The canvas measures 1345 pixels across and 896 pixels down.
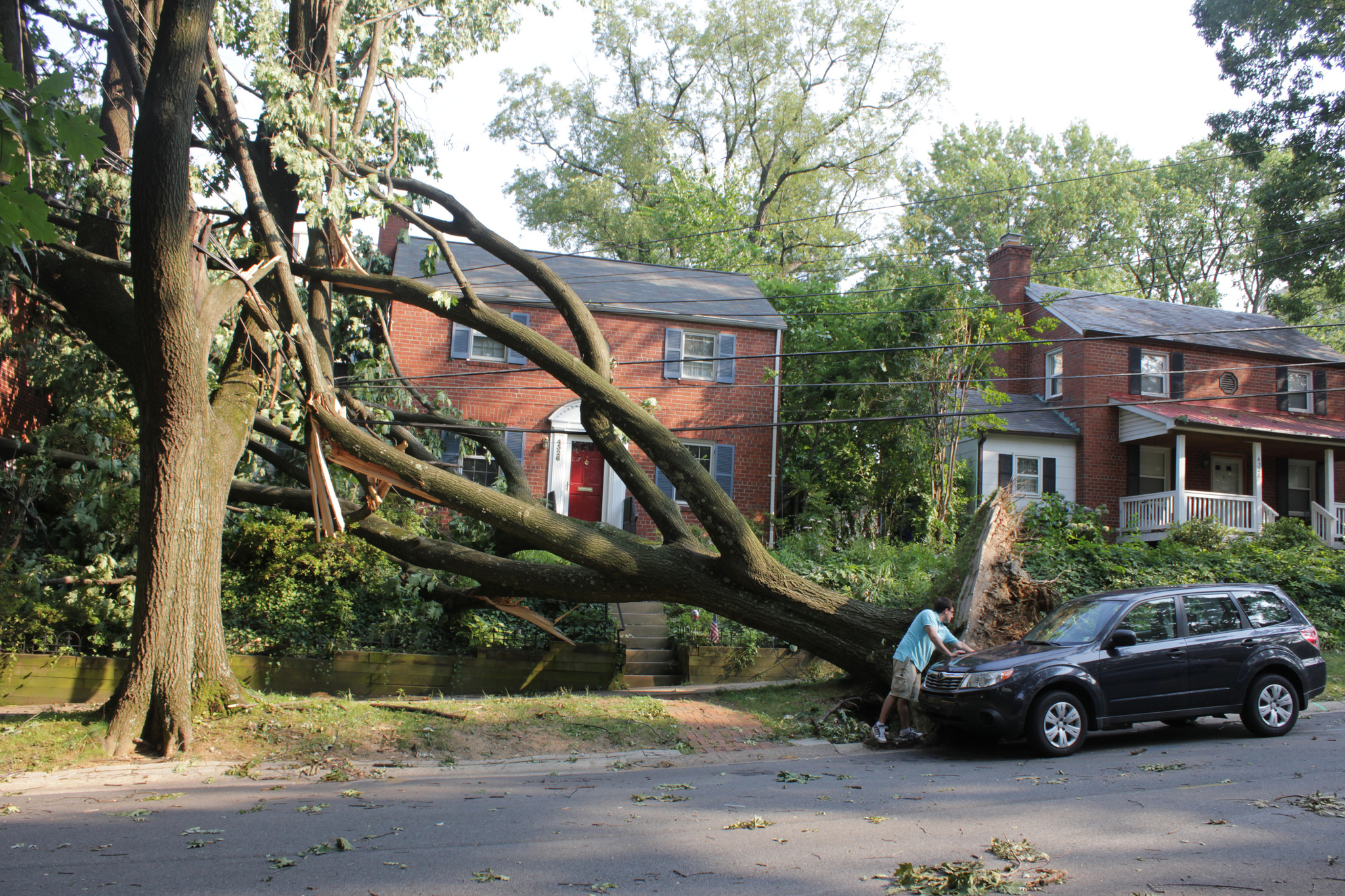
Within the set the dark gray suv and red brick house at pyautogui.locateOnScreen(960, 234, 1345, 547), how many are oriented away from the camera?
0

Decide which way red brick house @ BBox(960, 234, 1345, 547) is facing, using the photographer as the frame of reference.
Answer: facing the viewer and to the right of the viewer

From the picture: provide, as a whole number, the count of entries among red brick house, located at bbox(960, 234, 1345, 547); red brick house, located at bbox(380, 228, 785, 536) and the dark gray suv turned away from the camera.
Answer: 0

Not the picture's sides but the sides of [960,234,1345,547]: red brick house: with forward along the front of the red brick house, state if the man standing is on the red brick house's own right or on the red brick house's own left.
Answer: on the red brick house's own right

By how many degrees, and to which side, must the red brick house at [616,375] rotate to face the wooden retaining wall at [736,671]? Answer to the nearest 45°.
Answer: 0° — it already faces it

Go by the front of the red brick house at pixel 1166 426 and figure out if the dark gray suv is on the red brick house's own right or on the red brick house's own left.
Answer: on the red brick house's own right

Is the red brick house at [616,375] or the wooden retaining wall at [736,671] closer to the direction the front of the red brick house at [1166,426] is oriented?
the wooden retaining wall

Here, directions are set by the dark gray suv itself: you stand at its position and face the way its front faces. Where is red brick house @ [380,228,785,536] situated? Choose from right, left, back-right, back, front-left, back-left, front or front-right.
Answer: right

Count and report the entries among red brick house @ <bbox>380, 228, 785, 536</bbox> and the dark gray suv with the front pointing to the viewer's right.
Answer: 0

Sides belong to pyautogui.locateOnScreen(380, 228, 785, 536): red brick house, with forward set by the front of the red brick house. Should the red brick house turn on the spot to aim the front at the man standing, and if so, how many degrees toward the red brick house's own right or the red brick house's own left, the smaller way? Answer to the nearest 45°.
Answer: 0° — it already faces them

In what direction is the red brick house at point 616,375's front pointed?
toward the camera

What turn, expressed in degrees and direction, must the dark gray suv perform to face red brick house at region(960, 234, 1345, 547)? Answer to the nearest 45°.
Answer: approximately 135° to its right

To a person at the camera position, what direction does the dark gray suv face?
facing the viewer and to the left of the viewer

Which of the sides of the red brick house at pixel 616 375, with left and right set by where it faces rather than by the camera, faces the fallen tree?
front

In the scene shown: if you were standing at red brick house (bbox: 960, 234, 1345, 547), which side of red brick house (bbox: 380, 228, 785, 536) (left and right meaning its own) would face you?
left

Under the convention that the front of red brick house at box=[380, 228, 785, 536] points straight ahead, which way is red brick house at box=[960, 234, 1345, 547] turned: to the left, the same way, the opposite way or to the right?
the same way

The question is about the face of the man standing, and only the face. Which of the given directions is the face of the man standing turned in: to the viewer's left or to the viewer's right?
to the viewer's right
